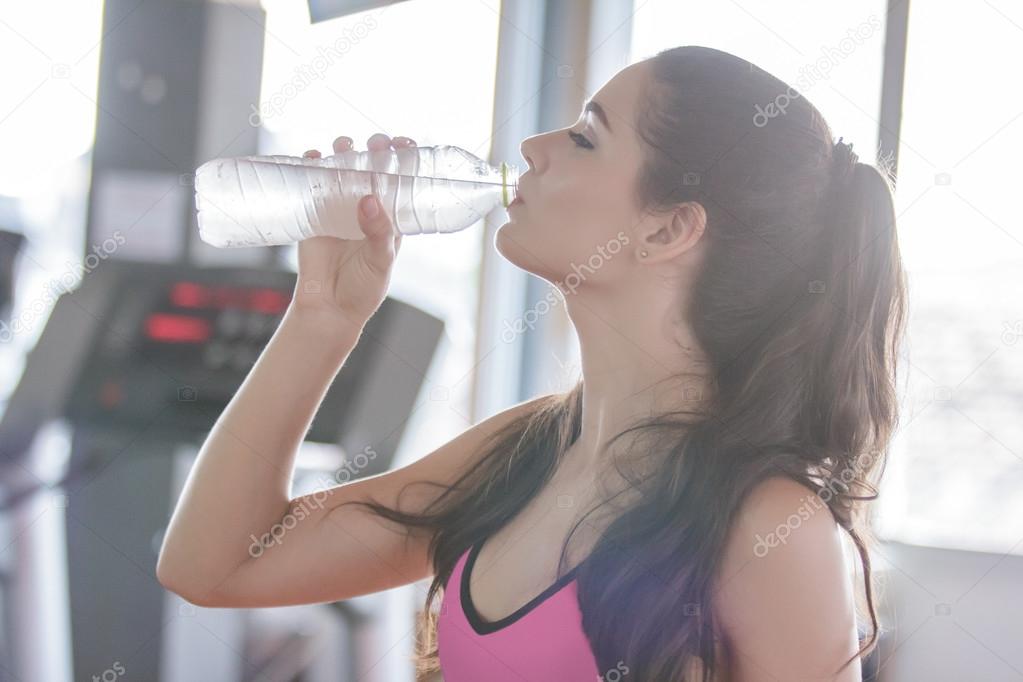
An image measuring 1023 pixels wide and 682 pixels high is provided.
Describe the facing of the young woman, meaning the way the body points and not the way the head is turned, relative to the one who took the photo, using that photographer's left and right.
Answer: facing the viewer and to the left of the viewer

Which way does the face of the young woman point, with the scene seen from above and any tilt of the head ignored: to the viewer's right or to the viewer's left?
to the viewer's left
